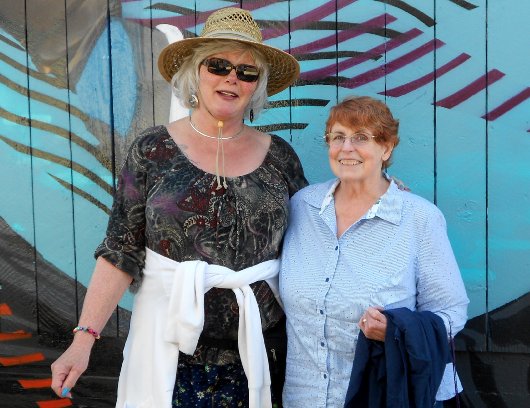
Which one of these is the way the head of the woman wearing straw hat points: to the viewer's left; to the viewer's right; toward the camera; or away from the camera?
toward the camera

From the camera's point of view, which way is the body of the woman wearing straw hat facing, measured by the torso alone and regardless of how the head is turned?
toward the camera
